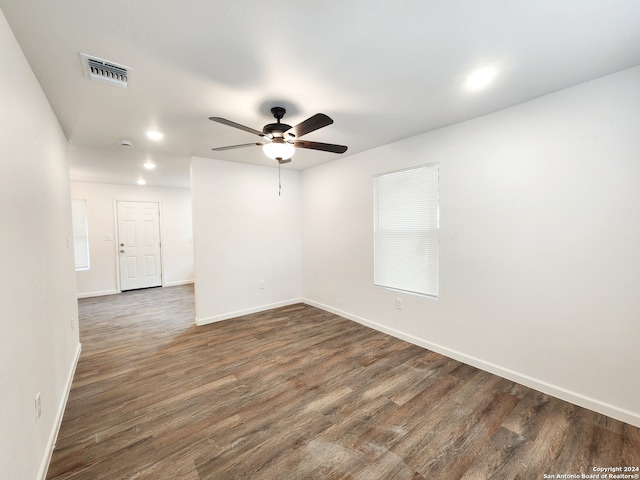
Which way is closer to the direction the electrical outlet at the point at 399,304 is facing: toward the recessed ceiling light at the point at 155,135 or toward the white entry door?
the recessed ceiling light

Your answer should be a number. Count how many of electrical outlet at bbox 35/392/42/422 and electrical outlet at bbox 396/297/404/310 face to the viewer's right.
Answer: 1

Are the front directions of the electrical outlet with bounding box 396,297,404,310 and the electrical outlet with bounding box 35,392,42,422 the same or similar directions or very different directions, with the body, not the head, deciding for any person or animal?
very different directions

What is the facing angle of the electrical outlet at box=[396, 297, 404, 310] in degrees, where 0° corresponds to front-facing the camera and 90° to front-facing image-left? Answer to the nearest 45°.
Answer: approximately 45°

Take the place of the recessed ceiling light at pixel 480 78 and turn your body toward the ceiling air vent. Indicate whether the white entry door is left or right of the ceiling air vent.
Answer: right

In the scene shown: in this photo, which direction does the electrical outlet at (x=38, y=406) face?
to the viewer's right

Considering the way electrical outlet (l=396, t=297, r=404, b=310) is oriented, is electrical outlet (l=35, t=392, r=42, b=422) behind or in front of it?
in front

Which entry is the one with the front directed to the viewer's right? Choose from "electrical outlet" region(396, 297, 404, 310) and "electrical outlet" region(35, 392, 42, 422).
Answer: "electrical outlet" region(35, 392, 42, 422)
